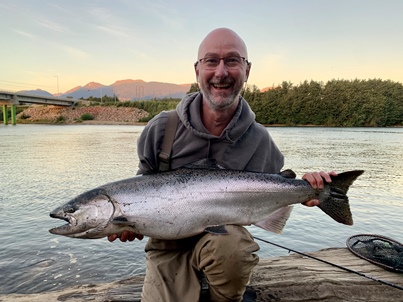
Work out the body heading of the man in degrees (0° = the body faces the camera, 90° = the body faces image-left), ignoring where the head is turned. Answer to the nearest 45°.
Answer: approximately 0°

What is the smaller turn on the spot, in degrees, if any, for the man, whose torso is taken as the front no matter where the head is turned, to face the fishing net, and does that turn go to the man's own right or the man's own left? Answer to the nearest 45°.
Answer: approximately 135° to the man's own left

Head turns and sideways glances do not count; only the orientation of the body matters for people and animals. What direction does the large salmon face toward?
to the viewer's left

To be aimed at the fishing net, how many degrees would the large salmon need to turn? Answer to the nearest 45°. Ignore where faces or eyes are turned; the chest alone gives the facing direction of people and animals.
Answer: approximately 135° to its right
